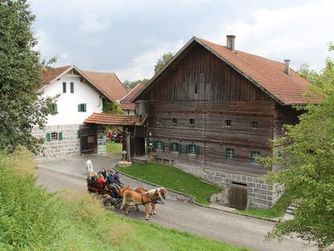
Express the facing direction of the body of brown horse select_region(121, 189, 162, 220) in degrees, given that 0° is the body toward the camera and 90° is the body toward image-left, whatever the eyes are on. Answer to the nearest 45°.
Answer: approximately 315°

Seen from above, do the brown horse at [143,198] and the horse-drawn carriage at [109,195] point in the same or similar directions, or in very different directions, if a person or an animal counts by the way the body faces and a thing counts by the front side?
same or similar directions

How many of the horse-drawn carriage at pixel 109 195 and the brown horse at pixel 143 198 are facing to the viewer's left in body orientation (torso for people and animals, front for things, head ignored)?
0

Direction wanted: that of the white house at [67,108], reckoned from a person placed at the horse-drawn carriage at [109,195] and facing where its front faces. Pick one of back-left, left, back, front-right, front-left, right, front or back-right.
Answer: back-left

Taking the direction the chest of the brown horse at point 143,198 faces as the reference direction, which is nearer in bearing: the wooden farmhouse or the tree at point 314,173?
the tree

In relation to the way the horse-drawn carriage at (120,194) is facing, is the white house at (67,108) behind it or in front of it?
behind

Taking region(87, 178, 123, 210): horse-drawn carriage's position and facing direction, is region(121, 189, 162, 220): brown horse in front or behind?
in front

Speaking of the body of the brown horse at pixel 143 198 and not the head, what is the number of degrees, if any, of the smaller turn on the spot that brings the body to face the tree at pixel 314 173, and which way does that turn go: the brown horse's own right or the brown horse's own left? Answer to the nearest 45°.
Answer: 0° — it already faces it

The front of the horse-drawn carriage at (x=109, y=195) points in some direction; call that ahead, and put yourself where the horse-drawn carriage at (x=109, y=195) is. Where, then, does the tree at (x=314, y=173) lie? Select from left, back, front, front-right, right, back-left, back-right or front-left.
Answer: front

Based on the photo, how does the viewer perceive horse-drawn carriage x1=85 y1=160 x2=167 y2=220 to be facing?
facing the viewer and to the right of the viewer
